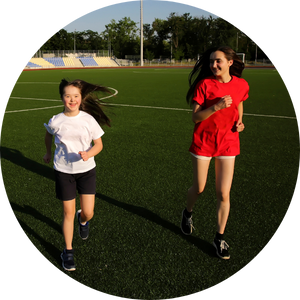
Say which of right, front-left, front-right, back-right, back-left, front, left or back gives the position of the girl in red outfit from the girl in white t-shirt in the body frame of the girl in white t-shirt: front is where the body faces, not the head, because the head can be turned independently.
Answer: left

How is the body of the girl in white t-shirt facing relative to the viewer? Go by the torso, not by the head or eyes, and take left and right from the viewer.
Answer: facing the viewer

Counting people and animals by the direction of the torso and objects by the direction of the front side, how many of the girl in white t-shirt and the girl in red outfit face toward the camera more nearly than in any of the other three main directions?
2

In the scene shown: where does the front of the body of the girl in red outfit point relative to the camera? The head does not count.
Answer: toward the camera

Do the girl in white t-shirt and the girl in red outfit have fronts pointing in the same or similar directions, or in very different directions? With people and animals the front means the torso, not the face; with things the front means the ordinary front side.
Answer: same or similar directions

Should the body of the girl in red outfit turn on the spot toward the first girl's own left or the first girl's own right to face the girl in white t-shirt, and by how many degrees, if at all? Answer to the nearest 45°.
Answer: approximately 90° to the first girl's own right

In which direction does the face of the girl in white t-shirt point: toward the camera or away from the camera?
toward the camera
